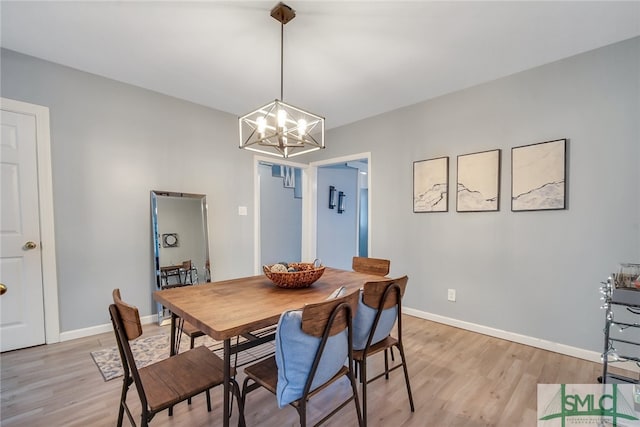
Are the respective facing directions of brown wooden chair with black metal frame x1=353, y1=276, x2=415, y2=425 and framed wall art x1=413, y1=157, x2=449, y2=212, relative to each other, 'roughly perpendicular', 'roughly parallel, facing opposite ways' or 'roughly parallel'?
roughly perpendicular

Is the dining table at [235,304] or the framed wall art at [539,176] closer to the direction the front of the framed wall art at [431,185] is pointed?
the dining table

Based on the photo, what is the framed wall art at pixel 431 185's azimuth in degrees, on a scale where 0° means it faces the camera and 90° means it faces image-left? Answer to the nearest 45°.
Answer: approximately 45°

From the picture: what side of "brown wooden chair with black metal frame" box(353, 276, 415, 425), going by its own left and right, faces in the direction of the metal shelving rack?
right

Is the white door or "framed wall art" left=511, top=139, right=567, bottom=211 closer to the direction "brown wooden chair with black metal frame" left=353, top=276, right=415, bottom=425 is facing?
the white door

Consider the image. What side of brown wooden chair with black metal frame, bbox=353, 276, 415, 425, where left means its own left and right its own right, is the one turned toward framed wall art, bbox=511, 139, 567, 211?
right

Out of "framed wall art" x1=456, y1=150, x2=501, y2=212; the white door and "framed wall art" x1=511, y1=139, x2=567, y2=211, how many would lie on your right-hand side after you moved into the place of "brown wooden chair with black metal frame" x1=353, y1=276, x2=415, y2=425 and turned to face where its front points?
2

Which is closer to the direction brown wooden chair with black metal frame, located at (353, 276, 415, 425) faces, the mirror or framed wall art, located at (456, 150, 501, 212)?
the mirror

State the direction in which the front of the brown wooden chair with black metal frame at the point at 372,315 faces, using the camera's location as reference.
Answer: facing away from the viewer and to the left of the viewer

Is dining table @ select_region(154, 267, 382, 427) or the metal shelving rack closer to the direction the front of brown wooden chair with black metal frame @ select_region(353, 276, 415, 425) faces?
the dining table
